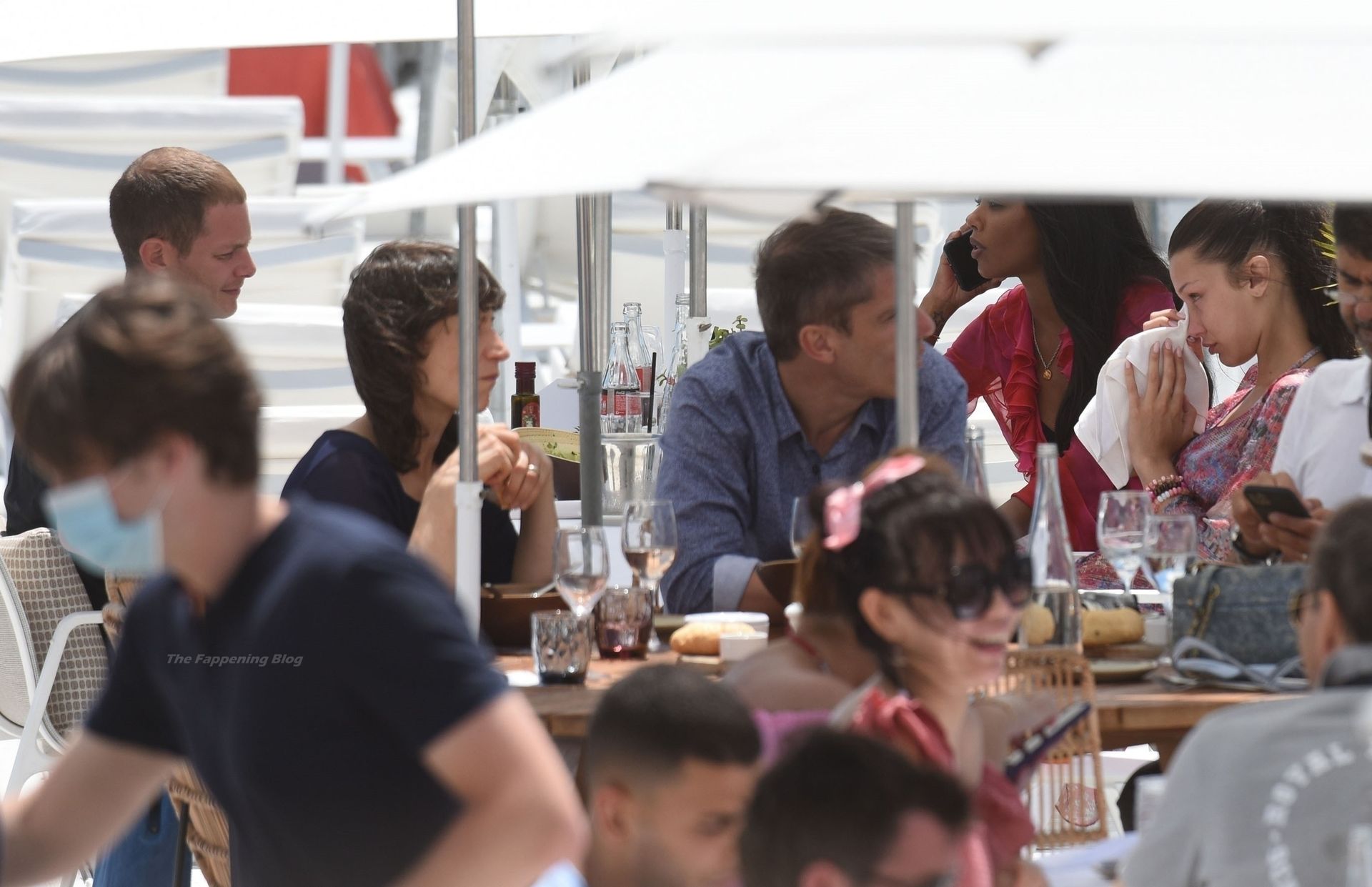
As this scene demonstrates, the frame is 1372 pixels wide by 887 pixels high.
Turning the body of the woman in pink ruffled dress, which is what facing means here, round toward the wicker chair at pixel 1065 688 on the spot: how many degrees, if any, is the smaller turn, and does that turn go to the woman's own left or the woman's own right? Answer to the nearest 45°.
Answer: approximately 45° to the woman's own left

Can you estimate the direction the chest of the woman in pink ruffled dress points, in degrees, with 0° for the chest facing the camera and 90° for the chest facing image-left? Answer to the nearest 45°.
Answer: approximately 45°

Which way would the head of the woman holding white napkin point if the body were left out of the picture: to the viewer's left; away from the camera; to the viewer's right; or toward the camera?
to the viewer's left

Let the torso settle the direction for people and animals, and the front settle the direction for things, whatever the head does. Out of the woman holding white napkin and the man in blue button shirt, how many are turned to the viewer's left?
1

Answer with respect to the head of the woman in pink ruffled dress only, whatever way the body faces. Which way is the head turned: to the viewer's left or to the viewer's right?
to the viewer's left

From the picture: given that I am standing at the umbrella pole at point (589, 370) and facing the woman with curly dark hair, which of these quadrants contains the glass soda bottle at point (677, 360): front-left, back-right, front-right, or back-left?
back-right

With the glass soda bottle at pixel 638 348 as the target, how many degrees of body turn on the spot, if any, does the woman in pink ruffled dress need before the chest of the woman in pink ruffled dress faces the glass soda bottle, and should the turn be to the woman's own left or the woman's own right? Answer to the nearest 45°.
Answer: approximately 45° to the woman's own right

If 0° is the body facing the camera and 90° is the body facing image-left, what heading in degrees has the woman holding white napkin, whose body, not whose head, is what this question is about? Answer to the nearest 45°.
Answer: approximately 90°

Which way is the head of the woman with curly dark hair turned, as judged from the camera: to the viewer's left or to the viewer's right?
to the viewer's right
